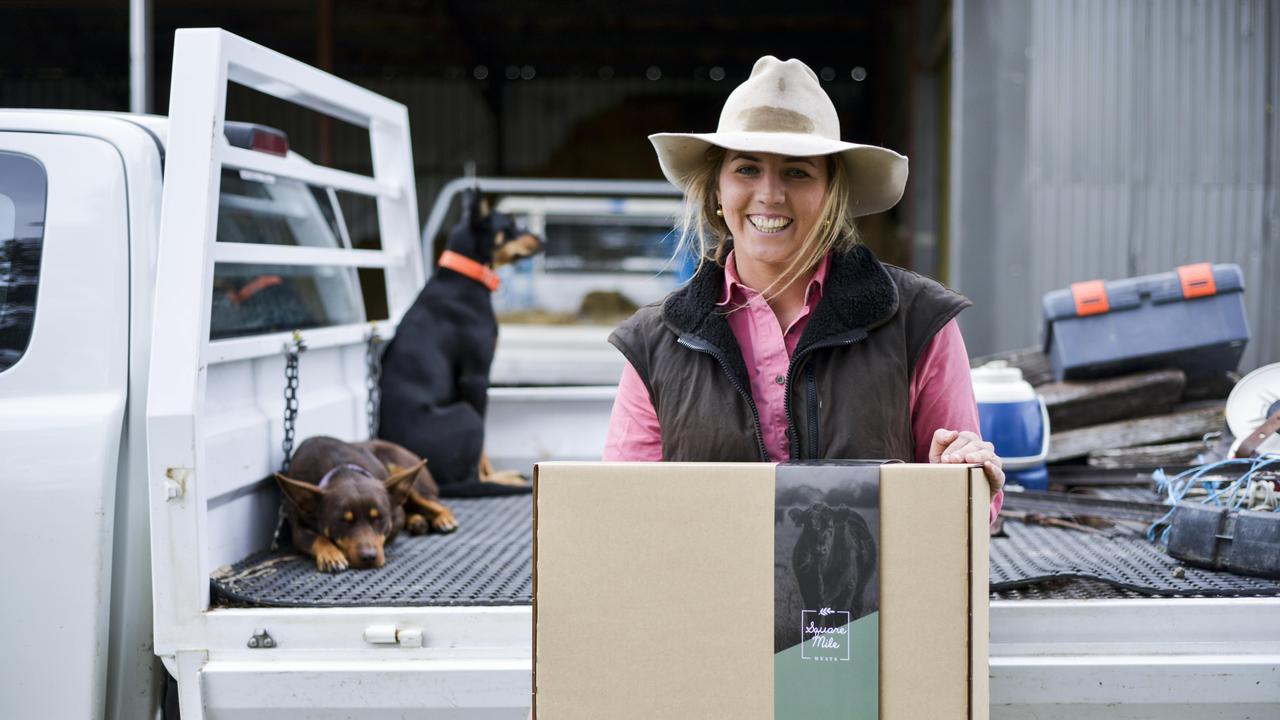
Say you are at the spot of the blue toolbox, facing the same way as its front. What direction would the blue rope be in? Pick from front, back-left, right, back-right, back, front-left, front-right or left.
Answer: front

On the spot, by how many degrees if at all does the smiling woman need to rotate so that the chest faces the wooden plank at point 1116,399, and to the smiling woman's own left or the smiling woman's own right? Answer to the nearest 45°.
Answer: approximately 135° to the smiling woman's own left

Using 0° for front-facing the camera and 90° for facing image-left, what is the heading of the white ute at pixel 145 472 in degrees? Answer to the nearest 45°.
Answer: approximately 90°

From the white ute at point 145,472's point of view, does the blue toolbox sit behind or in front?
behind

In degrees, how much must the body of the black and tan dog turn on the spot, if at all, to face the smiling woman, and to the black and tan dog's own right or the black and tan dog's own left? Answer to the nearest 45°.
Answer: approximately 90° to the black and tan dog's own right

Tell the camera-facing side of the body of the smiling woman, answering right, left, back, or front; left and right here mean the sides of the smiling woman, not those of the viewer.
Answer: front

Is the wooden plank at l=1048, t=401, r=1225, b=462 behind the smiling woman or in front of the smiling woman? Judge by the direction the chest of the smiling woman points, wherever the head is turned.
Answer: behind

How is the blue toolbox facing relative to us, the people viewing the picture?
facing the viewer

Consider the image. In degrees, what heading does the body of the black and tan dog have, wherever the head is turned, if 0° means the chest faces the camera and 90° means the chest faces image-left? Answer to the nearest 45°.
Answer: approximately 270°

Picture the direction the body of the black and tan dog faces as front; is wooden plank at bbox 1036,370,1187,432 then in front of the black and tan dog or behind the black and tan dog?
in front
